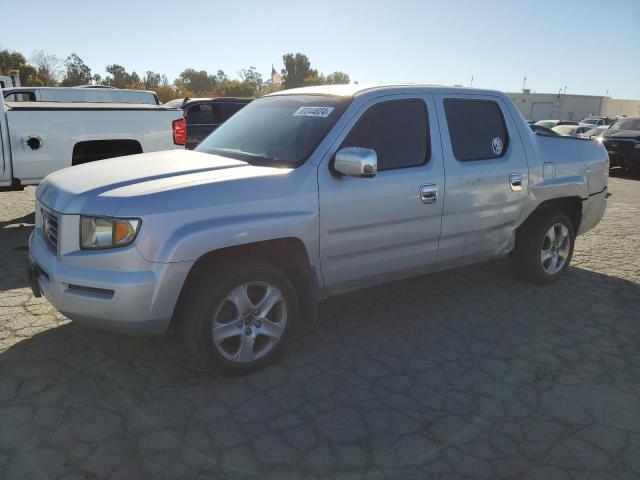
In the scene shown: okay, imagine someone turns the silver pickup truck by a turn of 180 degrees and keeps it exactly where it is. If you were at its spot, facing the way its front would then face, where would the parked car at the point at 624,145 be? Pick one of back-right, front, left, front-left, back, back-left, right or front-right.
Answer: front

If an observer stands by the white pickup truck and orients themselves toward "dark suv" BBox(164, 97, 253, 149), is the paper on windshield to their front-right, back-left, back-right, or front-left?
back-right

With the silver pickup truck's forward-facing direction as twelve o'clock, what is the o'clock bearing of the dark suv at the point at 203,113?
The dark suv is roughly at 4 o'clock from the silver pickup truck.

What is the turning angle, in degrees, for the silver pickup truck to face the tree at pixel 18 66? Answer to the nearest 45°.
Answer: approximately 90° to its right
